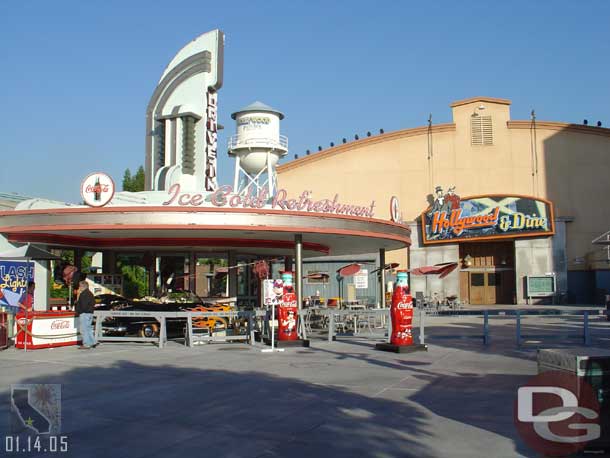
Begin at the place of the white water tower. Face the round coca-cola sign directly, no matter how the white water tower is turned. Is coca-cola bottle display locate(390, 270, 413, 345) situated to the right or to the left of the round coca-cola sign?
left

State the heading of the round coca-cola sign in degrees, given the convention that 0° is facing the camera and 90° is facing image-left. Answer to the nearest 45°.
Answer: approximately 0°

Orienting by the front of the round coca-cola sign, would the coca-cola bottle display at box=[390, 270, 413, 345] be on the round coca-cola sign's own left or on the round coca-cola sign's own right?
on the round coca-cola sign's own left

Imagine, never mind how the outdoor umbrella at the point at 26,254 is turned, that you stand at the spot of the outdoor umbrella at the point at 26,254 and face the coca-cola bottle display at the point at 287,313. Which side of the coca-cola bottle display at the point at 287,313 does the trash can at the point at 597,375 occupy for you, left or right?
right

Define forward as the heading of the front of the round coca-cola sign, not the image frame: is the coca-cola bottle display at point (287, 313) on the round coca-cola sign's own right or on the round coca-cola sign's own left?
on the round coca-cola sign's own left

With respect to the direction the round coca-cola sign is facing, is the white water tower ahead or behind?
behind
